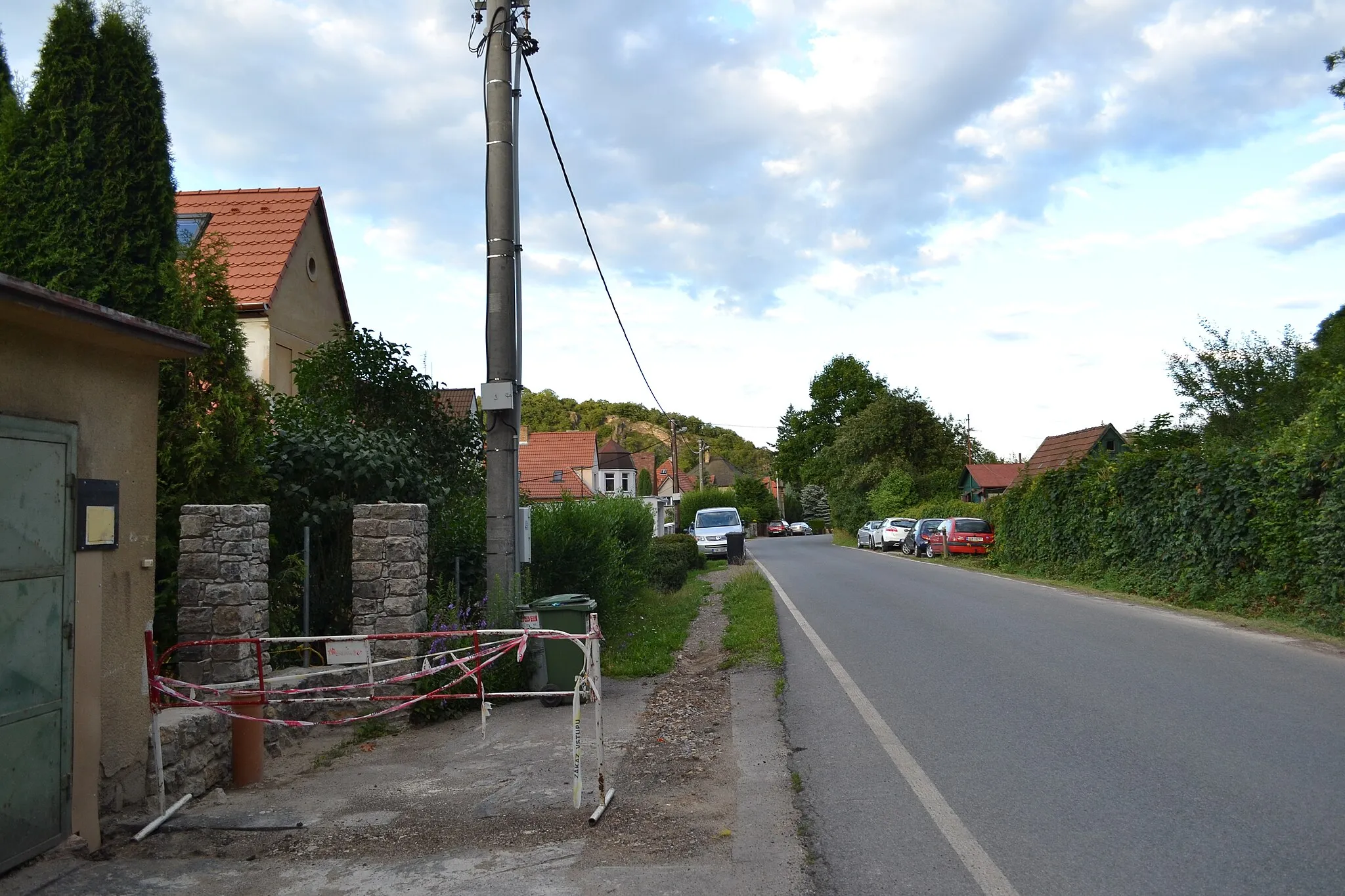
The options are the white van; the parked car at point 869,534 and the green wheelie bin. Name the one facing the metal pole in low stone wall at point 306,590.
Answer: the white van

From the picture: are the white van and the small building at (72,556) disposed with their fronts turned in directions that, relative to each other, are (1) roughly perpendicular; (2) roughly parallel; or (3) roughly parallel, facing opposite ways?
roughly perpendicular

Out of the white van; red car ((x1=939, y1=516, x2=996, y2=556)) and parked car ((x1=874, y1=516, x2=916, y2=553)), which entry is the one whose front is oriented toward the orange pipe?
the white van

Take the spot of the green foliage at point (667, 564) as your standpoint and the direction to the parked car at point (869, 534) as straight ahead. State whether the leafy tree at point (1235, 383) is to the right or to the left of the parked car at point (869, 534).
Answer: right

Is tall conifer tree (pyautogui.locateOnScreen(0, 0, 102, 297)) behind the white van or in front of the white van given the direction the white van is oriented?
in front

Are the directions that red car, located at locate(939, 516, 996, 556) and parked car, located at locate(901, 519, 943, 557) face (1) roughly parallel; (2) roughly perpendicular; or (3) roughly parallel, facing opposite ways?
roughly parallel

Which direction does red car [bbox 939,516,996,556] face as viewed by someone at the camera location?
facing away from the viewer and to the left of the viewer

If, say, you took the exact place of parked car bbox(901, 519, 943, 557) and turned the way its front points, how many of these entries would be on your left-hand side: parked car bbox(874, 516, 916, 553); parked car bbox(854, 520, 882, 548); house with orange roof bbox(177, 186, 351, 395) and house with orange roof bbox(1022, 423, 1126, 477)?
1

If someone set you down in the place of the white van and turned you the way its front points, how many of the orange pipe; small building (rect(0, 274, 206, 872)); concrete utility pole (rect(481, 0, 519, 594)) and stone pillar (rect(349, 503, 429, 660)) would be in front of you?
4

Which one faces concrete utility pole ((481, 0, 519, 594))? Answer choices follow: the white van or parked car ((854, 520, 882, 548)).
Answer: the white van

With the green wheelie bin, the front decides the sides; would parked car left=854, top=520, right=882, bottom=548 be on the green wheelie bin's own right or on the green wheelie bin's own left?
on the green wheelie bin's own left

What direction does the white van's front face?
toward the camera

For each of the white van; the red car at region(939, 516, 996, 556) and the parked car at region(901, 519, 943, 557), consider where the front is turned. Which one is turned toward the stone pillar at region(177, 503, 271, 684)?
the white van

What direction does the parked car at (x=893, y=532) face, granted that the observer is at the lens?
facing away from the viewer and to the left of the viewer

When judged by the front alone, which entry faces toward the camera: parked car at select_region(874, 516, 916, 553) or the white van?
the white van

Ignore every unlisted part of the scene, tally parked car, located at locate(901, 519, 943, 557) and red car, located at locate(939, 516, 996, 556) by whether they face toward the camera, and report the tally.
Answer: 0

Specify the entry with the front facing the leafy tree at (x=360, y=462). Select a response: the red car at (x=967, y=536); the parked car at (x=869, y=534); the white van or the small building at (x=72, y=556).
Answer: the white van

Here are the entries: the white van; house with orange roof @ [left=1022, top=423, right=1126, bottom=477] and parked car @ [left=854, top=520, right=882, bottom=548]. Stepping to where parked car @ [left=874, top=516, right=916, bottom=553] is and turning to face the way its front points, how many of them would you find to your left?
1

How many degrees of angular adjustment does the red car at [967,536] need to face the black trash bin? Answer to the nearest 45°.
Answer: approximately 45° to its left

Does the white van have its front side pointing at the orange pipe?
yes

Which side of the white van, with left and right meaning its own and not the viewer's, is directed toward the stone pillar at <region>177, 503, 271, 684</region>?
front
